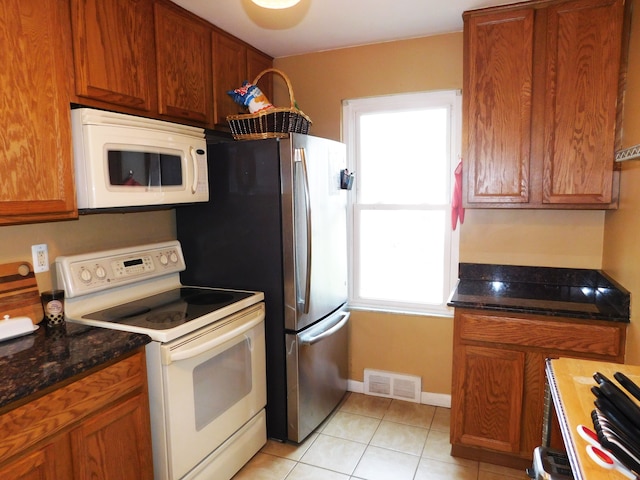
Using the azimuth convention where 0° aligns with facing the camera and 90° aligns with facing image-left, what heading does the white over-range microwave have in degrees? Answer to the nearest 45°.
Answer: approximately 315°

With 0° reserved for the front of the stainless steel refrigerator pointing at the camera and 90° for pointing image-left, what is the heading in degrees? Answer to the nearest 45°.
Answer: approximately 315°

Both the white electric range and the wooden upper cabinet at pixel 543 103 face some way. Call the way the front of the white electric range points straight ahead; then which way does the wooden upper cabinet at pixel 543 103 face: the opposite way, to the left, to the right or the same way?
to the right

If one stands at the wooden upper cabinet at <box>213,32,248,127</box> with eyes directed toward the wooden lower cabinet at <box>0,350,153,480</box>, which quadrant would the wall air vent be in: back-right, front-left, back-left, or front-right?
back-left

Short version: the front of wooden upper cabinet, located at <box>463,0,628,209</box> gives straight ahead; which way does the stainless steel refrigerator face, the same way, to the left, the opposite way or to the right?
to the left
